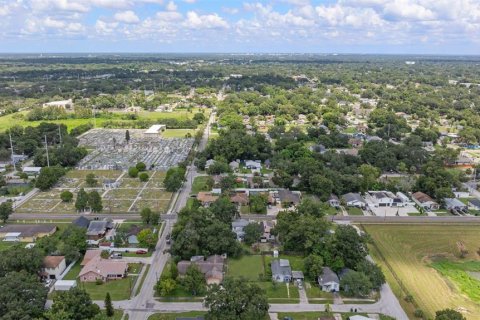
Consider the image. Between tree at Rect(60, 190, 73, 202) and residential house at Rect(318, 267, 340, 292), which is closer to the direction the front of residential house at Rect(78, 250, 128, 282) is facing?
the residential house

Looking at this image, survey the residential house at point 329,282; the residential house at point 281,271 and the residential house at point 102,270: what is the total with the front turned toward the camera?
3

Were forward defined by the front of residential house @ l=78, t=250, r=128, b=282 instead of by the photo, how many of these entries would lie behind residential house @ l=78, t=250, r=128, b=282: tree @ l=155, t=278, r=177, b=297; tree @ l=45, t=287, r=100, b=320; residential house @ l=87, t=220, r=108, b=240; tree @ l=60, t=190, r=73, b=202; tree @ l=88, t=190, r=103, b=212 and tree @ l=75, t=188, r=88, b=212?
4

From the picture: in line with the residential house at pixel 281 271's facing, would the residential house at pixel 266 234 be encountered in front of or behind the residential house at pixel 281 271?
behind

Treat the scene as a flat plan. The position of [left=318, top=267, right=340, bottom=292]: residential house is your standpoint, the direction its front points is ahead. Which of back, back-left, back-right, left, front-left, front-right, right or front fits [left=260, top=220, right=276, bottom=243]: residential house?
back-right

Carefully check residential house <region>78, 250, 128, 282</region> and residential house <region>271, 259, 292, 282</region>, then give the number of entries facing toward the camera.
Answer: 2

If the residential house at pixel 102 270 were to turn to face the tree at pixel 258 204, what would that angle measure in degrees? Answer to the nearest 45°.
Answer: approximately 135° to its left

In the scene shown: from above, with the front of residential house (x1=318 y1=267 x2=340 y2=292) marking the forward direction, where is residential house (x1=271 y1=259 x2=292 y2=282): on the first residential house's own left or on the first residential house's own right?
on the first residential house's own right

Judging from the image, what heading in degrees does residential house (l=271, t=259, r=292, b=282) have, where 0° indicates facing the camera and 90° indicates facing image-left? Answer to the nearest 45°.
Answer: approximately 0°

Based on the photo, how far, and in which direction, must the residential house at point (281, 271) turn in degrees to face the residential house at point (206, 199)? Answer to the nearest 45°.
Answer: approximately 135° to its right

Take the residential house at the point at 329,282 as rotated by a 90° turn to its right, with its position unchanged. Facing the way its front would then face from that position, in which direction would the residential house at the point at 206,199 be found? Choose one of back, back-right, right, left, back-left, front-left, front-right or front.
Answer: front-right

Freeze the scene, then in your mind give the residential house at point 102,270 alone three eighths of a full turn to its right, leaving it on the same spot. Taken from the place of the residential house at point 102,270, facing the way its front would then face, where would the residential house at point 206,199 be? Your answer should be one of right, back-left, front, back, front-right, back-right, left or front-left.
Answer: right
